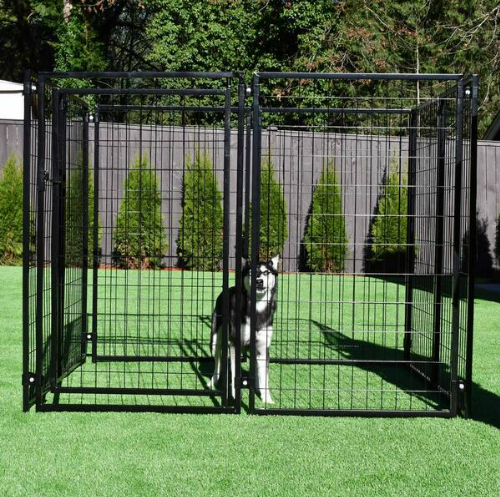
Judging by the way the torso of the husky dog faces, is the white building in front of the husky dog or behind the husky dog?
behind

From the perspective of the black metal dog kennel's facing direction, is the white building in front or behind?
behind

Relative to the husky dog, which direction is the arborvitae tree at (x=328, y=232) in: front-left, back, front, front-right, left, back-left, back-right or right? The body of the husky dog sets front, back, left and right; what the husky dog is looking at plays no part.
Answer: back-left

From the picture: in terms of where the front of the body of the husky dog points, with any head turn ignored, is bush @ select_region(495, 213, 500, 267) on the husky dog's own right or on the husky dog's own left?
on the husky dog's own left

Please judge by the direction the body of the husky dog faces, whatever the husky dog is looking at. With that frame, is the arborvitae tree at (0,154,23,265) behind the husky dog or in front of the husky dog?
behind

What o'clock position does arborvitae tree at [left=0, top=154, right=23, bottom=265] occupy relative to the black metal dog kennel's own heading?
The arborvitae tree is roughly at 5 o'clock from the black metal dog kennel.

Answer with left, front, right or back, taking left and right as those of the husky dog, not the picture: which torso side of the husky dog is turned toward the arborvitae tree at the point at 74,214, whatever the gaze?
back

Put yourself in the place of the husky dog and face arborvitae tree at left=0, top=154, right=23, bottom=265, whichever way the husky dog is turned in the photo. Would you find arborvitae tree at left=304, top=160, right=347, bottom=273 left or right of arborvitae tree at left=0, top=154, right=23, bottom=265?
right

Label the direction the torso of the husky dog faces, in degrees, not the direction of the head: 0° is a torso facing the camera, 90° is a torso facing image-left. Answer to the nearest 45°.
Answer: approximately 315°

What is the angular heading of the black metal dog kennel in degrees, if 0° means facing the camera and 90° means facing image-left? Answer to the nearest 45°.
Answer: approximately 0°

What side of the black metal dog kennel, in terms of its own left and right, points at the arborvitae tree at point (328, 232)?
back
